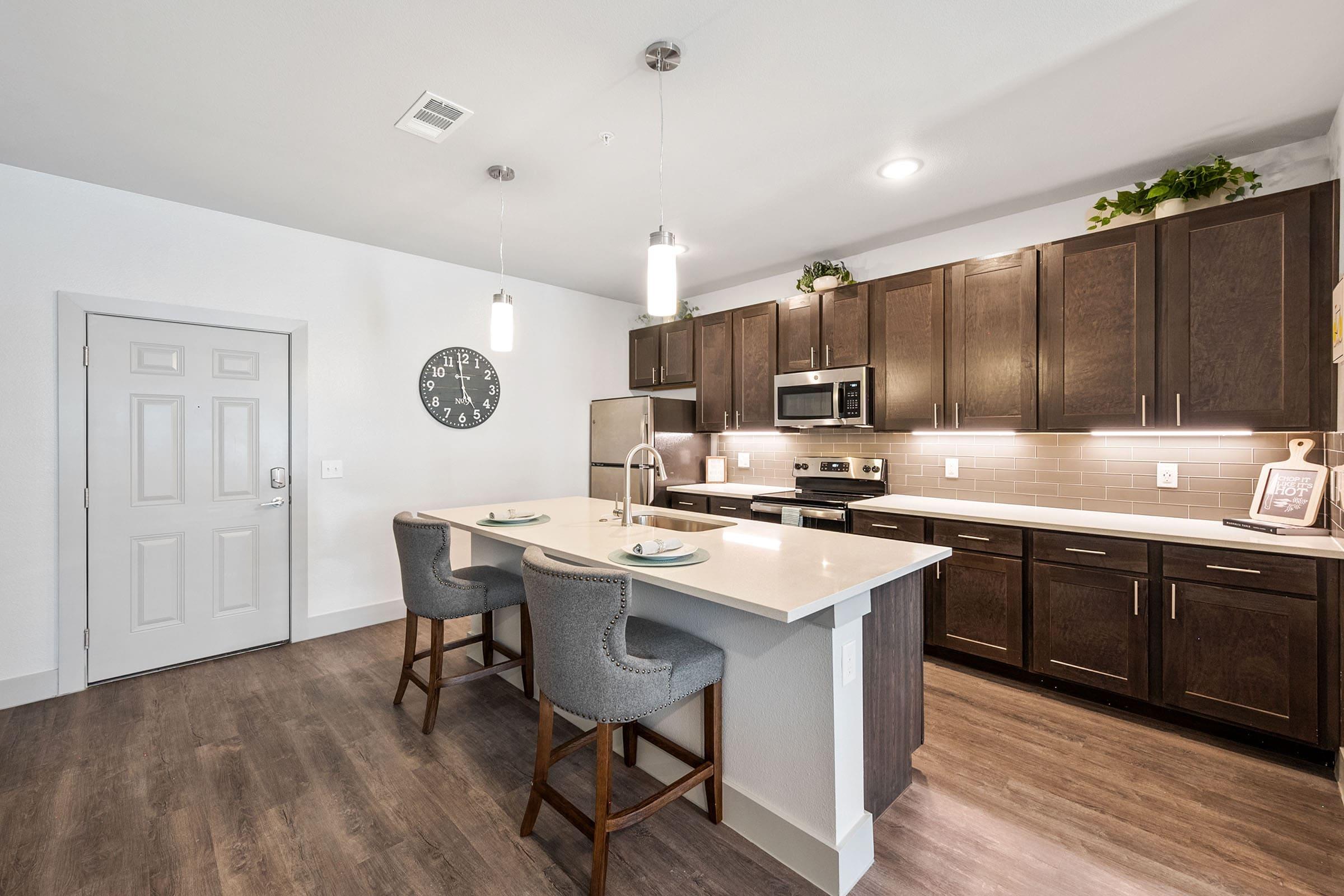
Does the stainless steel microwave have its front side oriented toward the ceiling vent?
yes

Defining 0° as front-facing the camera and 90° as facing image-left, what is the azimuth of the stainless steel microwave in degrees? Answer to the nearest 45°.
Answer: approximately 45°

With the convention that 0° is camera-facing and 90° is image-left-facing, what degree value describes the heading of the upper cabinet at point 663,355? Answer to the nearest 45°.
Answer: approximately 45°

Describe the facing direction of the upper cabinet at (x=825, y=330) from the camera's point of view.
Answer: facing the viewer and to the left of the viewer

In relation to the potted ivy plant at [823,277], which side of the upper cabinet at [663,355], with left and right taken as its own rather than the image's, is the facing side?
left

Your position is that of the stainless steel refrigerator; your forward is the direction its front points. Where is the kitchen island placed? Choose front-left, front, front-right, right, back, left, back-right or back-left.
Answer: front-left

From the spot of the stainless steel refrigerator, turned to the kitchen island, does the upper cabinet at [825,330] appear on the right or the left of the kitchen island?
left

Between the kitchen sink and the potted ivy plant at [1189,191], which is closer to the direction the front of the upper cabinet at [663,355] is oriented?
the kitchen sink

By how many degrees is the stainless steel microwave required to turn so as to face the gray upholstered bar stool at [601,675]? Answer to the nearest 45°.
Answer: approximately 45° to its left

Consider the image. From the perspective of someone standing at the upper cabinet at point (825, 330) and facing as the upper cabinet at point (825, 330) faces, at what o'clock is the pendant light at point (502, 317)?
The pendant light is roughly at 12 o'clock from the upper cabinet.

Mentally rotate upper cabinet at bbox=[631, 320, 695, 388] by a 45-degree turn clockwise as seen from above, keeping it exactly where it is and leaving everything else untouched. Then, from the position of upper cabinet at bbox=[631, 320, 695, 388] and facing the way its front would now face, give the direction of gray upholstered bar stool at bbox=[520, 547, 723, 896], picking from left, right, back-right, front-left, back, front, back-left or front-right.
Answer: left
